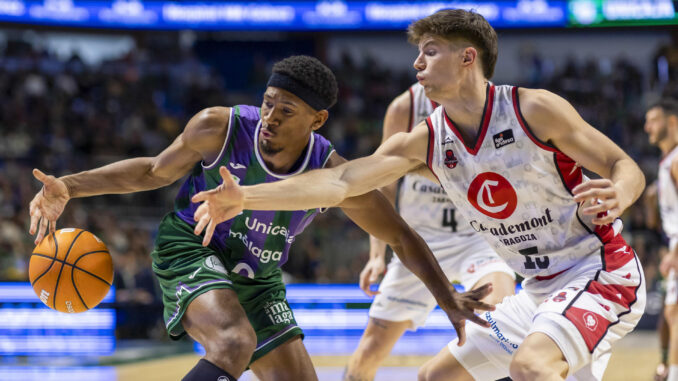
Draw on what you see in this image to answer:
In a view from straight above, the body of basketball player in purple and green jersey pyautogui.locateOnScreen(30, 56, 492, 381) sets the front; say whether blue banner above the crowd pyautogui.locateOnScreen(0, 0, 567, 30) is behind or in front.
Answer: behind

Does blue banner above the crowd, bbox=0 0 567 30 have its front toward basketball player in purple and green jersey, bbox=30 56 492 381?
yes

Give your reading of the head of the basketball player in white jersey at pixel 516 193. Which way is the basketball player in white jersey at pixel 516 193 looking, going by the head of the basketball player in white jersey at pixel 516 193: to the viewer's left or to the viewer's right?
to the viewer's left

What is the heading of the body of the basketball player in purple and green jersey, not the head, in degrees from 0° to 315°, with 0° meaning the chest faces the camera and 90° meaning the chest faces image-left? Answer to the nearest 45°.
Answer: approximately 0°

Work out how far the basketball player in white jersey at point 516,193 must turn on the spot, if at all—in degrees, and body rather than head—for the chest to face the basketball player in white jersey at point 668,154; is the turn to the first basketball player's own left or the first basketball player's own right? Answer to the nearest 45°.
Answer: approximately 180°

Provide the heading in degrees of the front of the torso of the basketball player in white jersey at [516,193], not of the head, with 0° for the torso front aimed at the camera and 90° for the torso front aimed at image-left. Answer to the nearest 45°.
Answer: approximately 45°

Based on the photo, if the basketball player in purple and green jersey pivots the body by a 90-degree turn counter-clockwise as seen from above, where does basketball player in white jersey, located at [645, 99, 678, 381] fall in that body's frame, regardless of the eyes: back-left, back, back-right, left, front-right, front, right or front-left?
front-left

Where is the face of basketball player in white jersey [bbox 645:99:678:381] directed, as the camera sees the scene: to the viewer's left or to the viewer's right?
to the viewer's left

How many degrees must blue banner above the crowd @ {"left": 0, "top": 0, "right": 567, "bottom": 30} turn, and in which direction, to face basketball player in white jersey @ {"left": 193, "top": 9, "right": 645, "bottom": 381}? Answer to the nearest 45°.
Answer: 0° — it already faces them

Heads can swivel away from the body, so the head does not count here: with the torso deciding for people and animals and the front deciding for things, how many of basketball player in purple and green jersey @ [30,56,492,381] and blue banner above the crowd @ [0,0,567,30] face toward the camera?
2

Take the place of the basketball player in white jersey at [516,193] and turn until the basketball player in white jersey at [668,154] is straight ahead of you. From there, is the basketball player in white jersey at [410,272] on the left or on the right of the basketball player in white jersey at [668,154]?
left
